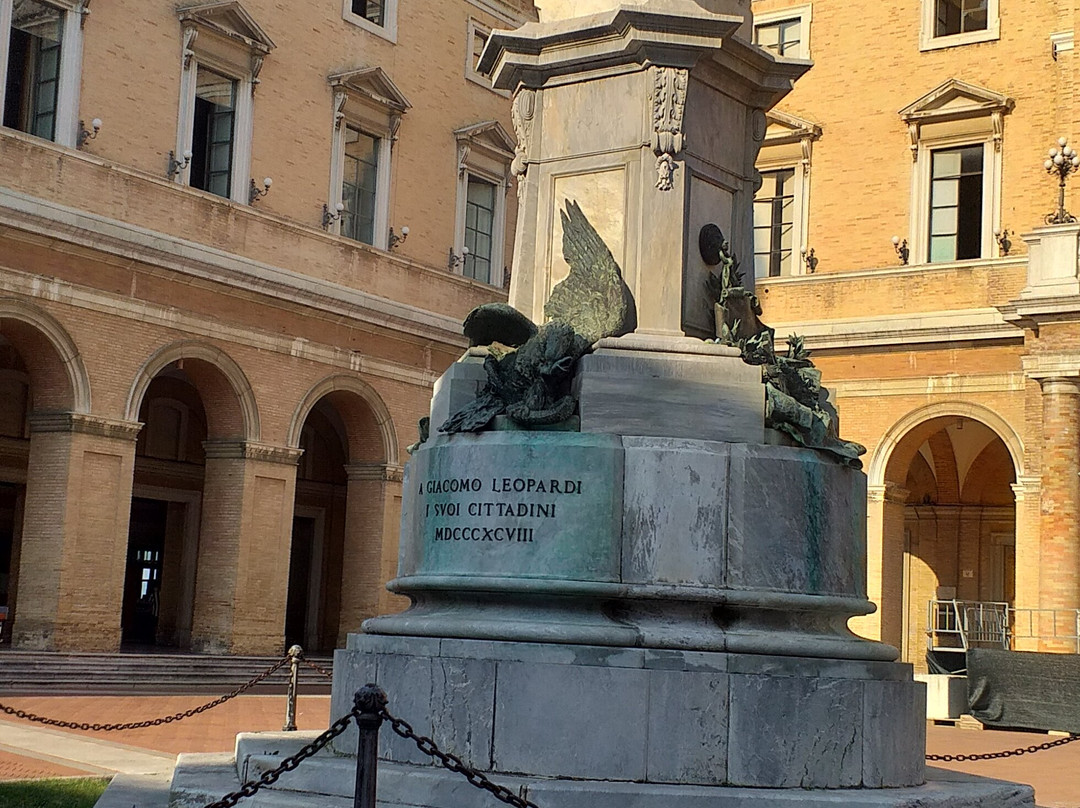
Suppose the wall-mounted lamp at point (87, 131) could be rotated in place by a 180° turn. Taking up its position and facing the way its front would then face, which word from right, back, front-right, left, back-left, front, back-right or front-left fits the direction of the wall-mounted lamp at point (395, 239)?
right

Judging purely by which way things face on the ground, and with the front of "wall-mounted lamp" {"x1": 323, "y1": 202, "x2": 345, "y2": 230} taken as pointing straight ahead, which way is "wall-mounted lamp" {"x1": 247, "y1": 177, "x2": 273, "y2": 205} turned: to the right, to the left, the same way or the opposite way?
the same way

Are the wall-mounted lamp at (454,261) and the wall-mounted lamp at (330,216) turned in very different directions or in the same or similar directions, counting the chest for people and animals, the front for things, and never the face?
same or similar directions

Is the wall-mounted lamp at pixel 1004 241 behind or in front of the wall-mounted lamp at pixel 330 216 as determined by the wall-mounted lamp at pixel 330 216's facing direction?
in front

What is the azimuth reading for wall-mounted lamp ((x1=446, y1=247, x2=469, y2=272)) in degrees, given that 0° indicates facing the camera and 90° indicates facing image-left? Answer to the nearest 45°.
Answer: approximately 315°

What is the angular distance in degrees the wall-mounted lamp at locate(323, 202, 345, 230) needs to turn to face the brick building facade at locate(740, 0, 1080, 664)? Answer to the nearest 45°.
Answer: approximately 45° to its left

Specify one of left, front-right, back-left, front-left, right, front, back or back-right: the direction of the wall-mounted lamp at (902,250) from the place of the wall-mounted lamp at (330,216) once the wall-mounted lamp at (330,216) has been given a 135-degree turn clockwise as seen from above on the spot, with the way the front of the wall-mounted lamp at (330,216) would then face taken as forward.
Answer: back

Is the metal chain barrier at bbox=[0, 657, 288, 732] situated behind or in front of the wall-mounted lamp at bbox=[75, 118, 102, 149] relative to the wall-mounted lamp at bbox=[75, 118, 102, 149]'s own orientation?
in front

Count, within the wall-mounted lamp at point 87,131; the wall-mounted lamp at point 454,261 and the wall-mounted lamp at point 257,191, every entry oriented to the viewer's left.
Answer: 0

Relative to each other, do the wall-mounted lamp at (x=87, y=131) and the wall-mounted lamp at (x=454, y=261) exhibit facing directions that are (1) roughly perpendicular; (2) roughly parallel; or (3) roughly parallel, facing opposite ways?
roughly parallel

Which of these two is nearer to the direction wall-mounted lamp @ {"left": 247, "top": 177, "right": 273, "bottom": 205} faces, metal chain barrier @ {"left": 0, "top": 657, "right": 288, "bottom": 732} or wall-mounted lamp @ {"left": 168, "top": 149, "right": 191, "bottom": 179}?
the metal chain barrier

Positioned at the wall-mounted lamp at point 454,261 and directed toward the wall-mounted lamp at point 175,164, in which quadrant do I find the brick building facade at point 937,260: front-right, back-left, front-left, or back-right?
back-left

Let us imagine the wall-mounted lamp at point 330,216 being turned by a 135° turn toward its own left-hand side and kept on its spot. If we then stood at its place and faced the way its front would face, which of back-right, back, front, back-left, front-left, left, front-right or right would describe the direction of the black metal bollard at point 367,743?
back

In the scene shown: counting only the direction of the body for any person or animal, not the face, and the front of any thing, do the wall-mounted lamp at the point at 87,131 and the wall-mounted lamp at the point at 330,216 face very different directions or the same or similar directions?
same or similar directions

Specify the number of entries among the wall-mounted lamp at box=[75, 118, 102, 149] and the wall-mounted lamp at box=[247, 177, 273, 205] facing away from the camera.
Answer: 0

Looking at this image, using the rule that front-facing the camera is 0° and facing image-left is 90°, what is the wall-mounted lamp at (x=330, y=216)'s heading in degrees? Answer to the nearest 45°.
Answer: approximately 315°

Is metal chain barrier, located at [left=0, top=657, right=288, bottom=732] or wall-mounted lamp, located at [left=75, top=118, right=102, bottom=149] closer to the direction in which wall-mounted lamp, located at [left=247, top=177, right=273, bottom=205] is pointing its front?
the metal chain barrier

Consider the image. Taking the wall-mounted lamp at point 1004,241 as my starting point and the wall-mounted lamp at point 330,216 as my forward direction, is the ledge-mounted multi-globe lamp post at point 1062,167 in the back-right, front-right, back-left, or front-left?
back-left

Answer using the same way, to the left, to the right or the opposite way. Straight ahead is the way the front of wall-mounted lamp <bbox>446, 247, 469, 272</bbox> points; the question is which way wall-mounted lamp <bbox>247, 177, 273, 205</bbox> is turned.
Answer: the same way

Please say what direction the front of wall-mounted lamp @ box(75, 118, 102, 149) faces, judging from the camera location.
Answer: facing the viewer and to the right of the viewer

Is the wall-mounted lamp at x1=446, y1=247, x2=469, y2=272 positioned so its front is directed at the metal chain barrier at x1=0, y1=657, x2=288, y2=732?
no
